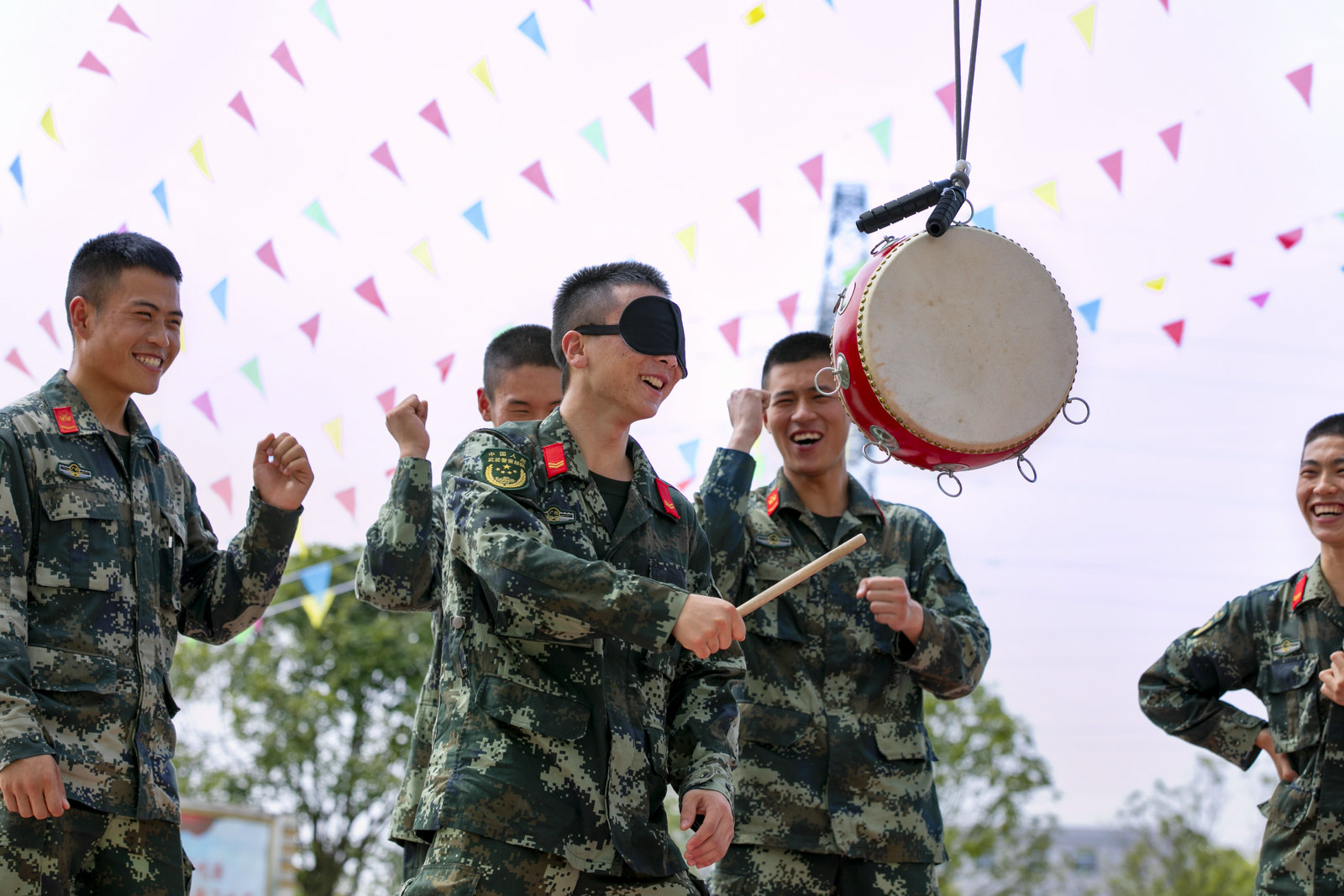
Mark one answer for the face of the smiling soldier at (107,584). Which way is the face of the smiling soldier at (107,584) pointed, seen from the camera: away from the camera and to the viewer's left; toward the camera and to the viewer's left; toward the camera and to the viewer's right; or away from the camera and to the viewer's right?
toward the camera and to the viewer's right

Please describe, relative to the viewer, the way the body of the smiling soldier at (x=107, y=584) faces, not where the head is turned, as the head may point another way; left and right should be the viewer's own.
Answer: facing the viewer and to the right of the viewer

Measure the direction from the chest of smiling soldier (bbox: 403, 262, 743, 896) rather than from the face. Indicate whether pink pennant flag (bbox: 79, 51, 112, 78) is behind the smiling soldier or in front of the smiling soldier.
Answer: behind

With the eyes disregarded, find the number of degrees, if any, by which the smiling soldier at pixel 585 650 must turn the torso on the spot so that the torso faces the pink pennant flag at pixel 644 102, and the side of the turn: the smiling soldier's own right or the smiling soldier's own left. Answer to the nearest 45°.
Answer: approximately 135° to the smiling soldier's own left

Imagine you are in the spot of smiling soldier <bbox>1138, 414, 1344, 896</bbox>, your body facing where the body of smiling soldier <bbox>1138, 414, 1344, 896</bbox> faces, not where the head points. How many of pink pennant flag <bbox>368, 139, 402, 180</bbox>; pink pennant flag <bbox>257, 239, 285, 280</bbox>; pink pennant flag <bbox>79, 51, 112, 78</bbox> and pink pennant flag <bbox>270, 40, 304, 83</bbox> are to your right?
4

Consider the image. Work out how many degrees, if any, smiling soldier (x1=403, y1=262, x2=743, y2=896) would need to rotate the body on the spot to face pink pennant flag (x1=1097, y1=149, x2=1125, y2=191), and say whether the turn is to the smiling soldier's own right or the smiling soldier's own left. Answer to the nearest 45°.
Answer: approximately 90° to the smiling soldier's own left

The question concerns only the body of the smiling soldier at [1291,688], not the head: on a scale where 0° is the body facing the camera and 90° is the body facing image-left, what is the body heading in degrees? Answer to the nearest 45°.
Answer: approximately 0°

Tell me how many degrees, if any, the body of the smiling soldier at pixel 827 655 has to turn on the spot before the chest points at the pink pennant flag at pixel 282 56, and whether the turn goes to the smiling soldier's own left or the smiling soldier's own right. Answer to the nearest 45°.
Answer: approximately 135° to the smiling soldier's own right

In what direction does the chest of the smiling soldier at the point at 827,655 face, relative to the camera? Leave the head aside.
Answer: toward the camera

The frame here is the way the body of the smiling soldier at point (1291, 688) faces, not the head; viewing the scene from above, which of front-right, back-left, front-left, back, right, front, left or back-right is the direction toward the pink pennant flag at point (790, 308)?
back-right

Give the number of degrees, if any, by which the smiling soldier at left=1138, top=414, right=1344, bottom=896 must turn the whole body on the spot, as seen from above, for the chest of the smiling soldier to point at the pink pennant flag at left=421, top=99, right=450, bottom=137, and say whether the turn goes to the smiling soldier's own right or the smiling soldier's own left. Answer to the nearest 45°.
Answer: approximately 90° to the smiling soldier's own right

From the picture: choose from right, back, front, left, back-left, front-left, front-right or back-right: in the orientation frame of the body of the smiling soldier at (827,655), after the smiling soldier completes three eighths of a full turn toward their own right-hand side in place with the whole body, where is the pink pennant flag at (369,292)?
front

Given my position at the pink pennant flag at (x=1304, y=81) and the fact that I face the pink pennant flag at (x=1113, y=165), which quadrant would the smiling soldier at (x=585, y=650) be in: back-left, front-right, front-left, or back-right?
front-left
